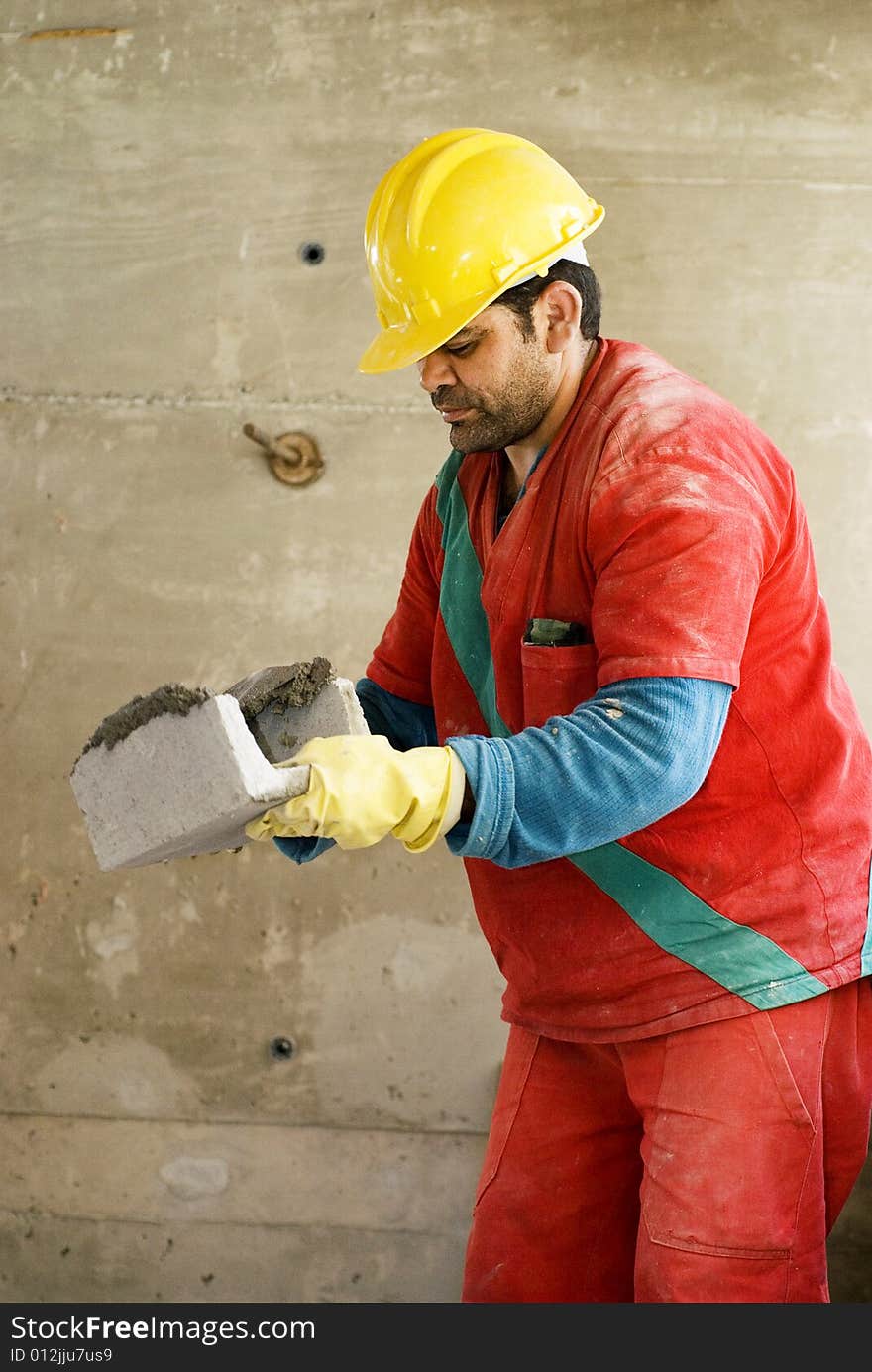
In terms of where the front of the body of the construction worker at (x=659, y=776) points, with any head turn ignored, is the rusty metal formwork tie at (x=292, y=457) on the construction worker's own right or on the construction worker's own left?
on the construction worker's own right

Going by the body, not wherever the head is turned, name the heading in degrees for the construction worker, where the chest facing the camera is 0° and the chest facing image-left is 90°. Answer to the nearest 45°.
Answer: approximately 45°
